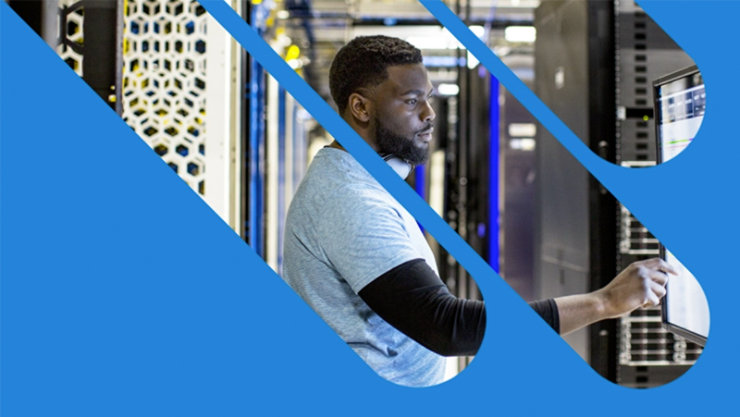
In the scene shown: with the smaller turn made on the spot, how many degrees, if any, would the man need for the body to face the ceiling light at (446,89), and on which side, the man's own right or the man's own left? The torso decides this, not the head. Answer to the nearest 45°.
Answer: approximately 90° to the man's own left

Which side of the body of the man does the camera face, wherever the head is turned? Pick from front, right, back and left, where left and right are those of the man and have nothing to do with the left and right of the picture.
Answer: right

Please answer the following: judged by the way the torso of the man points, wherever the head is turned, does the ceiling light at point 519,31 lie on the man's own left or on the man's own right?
on the man's own left

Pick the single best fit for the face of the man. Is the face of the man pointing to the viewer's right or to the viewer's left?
to the viewer's right

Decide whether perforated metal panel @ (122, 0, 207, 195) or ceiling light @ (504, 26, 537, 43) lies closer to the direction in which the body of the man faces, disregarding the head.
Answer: the ceiling light

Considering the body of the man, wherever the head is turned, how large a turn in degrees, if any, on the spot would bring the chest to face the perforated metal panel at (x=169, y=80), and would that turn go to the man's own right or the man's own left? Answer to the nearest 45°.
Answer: approximately 135° to the man's own left
